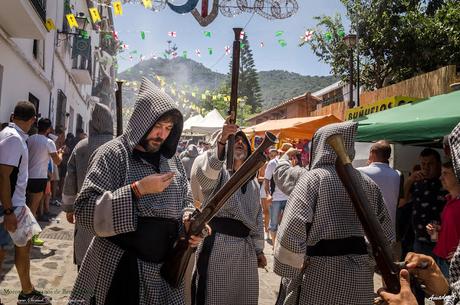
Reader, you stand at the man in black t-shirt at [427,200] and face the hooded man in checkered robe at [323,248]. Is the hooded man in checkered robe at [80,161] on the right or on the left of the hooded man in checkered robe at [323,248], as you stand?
right

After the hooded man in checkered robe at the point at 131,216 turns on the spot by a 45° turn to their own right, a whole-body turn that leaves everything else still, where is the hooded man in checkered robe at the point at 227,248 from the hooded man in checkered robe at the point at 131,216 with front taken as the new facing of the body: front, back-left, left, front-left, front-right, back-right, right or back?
back-left

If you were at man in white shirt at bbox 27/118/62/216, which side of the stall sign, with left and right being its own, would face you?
front

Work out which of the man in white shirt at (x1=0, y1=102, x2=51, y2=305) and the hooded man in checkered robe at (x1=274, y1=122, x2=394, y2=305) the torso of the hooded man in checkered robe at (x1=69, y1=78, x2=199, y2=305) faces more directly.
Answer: the hooded man in checkered robe
